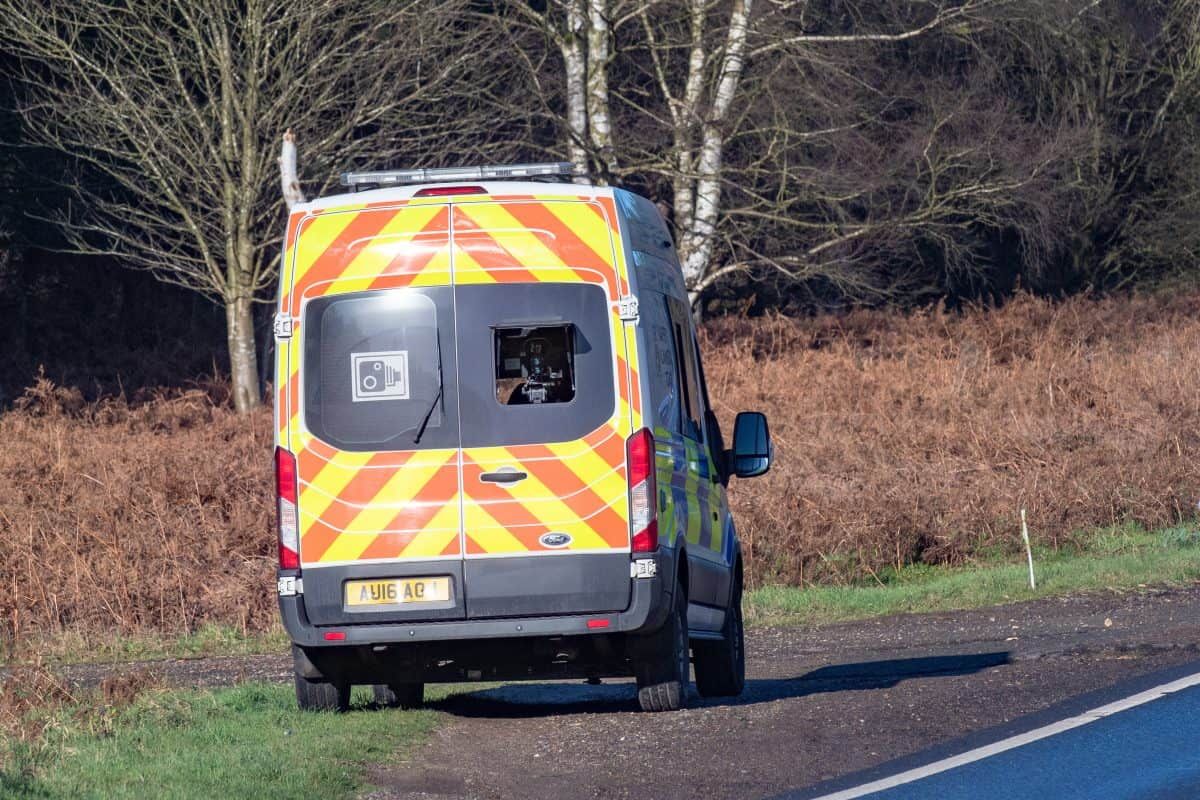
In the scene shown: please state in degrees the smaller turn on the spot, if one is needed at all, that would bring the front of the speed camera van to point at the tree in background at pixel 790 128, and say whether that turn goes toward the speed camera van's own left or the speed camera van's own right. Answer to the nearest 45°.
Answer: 0° — it already faces it

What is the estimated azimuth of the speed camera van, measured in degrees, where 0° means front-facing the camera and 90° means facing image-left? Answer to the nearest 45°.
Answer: approximately 180°

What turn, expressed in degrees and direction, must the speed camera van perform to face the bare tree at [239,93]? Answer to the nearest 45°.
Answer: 0° — it already faces it
